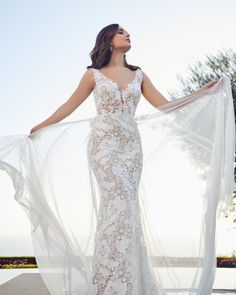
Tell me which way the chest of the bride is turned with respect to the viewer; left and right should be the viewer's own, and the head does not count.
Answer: facing the viewer

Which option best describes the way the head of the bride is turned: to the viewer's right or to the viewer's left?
to the viewer's right
